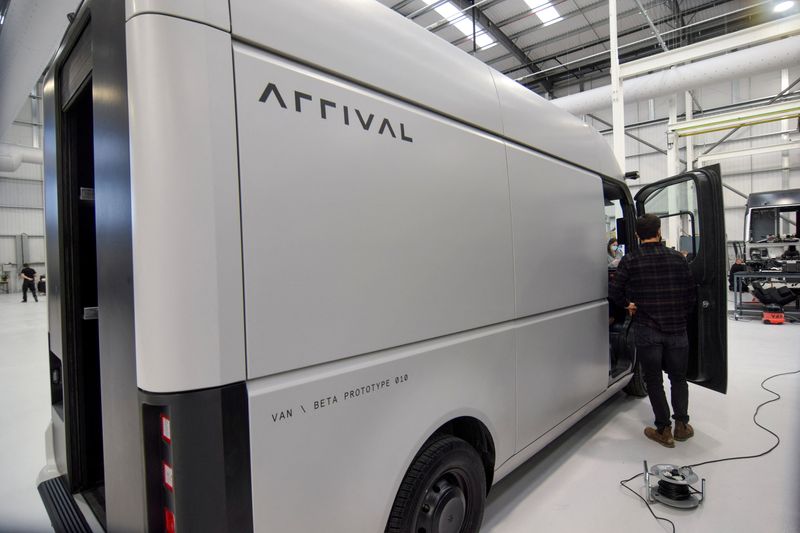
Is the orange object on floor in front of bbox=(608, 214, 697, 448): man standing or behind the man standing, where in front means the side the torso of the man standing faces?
in front

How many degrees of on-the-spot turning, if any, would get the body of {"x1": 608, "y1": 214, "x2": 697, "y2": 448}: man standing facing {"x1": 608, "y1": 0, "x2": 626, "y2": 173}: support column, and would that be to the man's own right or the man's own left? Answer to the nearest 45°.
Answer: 0° — they already face it

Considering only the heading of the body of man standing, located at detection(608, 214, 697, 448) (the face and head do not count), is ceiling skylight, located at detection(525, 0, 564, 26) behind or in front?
in front

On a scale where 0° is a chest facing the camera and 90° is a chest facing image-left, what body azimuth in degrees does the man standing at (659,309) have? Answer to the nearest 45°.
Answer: approximately 180°

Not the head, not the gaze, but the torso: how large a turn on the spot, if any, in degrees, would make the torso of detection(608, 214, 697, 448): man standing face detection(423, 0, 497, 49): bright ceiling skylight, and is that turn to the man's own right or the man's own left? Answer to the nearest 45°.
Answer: approximately 45° to the man's own left
